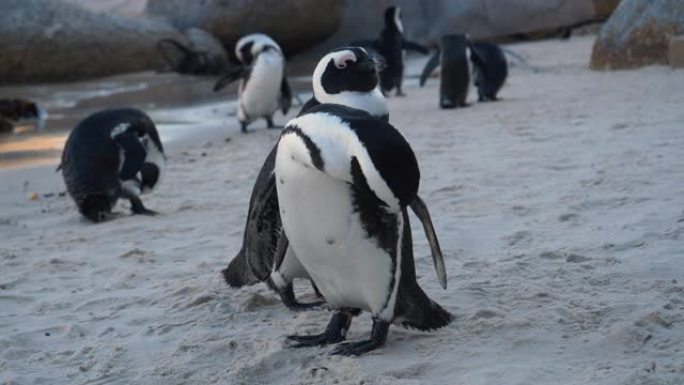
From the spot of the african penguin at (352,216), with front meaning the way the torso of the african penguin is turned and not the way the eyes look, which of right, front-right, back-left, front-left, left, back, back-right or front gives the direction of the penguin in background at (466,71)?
back-right

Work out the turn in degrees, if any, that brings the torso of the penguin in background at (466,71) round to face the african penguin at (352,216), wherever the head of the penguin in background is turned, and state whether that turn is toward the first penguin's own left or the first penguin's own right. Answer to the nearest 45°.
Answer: approximately 180°

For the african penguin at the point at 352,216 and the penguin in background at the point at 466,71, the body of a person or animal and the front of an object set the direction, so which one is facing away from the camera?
the penguin in background

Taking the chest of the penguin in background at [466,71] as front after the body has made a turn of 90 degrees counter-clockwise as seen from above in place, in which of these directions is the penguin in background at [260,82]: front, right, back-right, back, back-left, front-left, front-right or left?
front

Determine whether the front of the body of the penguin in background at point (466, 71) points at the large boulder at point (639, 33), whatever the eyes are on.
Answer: no

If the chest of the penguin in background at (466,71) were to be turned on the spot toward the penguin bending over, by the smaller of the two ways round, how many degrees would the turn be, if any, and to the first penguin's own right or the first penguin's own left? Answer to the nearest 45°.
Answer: approximately 180°

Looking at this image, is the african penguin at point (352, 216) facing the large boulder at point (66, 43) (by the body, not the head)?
no

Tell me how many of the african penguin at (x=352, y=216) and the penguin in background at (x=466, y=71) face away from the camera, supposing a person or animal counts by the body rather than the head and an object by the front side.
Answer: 1

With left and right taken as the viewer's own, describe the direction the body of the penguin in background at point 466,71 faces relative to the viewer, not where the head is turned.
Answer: facing away from the viewer

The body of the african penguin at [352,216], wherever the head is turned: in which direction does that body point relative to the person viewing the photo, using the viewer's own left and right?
facing the viewer and to the left of the viewer

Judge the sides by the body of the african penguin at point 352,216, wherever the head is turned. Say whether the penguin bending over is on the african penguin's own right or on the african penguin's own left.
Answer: on the african penguin's own right

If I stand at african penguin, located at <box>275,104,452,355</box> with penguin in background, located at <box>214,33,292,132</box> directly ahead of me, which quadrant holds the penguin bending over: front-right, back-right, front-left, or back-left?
front-left
